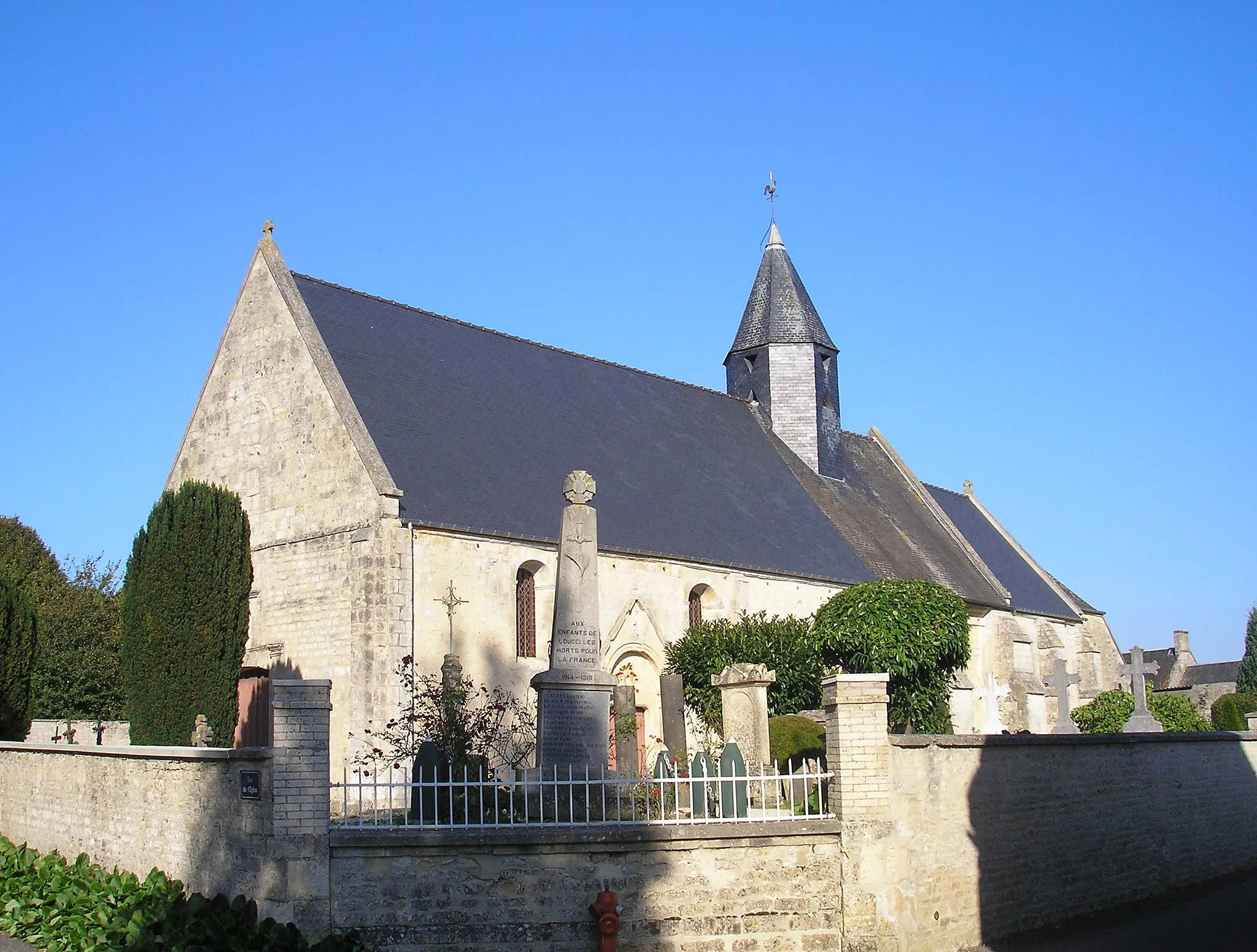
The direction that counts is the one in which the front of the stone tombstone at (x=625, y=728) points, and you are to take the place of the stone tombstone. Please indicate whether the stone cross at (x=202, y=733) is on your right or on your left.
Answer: on your right

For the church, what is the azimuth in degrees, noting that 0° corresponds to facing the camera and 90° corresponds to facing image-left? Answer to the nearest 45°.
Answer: approximately 45°
